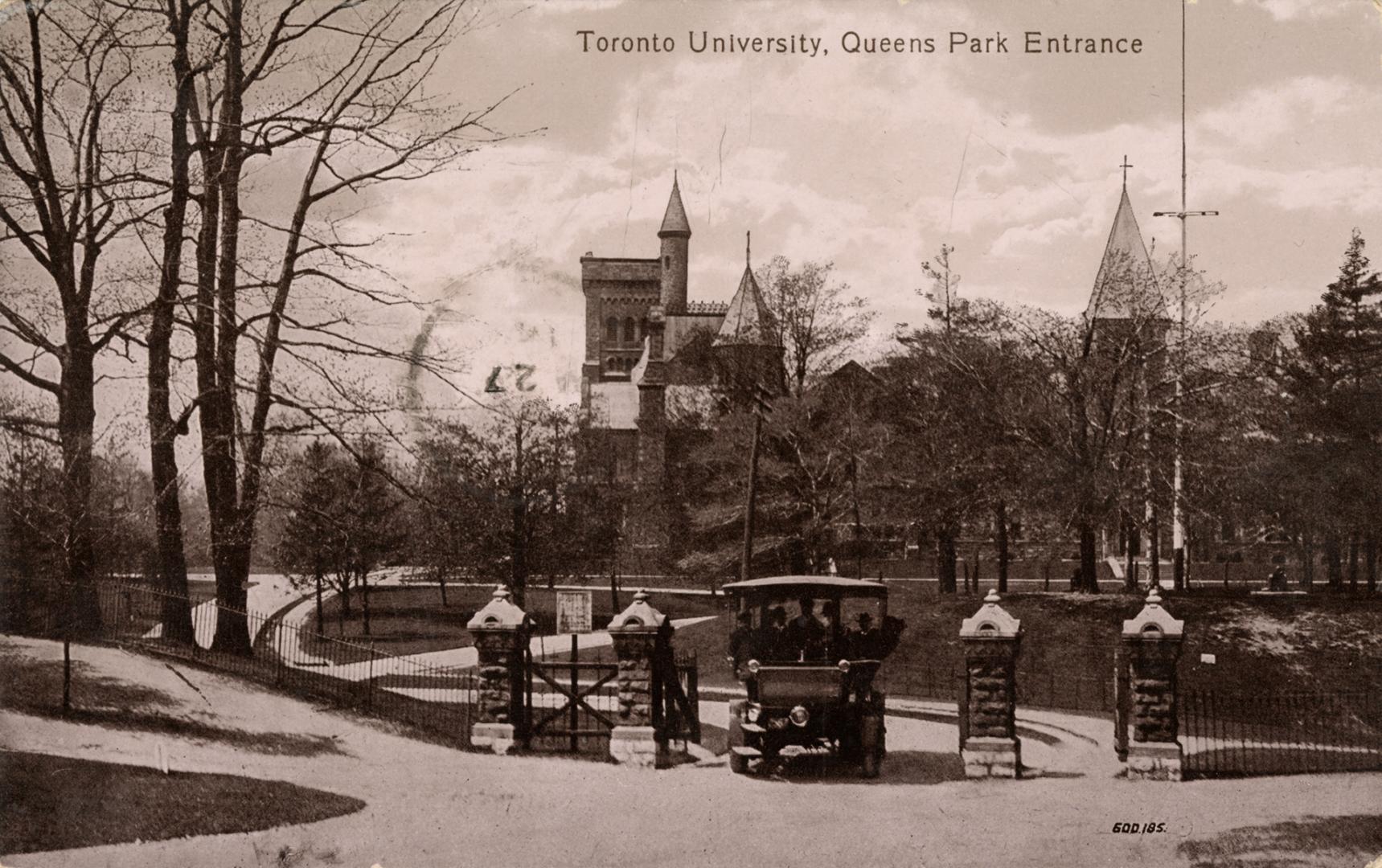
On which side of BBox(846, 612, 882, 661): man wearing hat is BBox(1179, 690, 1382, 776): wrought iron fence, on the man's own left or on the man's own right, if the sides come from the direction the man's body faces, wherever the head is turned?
on the man's own left

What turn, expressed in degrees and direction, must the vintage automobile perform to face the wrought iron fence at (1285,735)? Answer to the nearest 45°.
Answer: approximately 135° to its left

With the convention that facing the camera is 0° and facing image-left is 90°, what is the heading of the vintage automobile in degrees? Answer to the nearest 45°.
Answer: approximately 0°

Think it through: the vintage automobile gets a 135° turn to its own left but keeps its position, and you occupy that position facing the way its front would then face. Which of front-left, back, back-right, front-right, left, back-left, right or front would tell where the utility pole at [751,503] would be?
front-left

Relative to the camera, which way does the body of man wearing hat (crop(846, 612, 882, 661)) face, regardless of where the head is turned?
toward the camera

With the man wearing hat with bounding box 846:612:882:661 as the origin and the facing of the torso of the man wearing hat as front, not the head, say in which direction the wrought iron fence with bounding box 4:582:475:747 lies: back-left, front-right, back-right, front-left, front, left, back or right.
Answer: right

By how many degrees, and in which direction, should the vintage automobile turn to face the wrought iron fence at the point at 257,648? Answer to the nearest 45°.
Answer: approximately 90° to its right

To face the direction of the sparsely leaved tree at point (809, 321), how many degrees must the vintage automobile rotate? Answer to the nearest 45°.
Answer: approximately 180°
